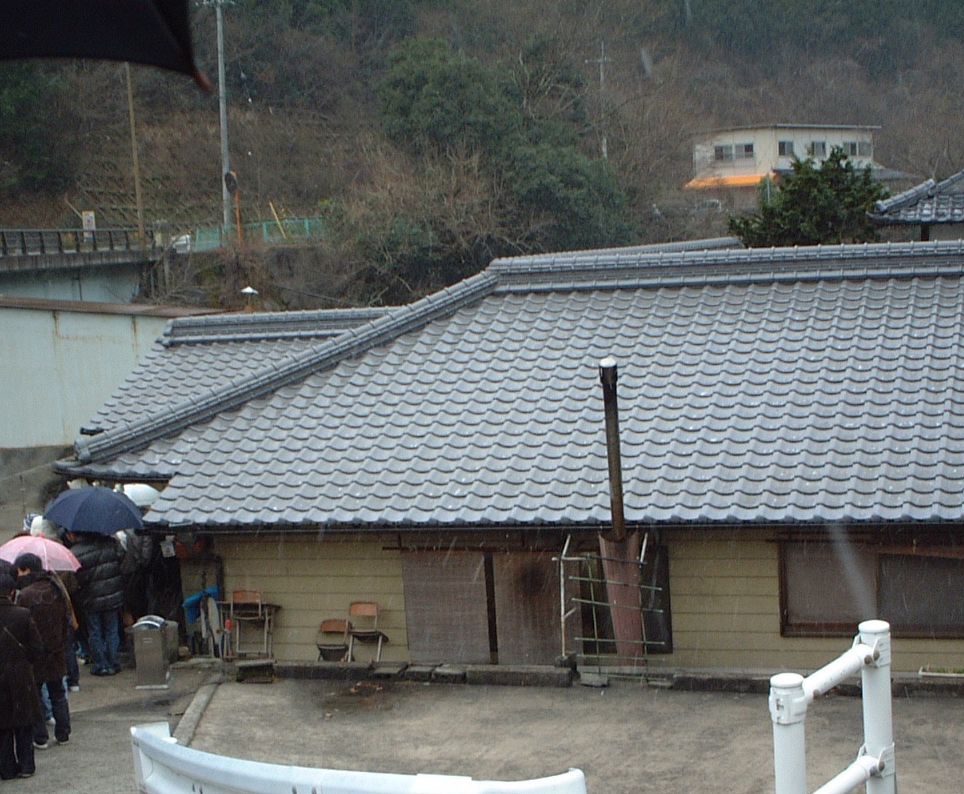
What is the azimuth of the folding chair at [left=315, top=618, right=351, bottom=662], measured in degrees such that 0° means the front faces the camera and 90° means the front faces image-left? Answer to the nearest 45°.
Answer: approximately 0°

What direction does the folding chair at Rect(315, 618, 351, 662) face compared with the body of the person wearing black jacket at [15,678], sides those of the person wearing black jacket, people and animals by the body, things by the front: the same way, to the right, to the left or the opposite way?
the opposite way

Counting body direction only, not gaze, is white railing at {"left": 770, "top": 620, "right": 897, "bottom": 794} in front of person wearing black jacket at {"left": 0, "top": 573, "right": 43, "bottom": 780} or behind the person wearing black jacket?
behind

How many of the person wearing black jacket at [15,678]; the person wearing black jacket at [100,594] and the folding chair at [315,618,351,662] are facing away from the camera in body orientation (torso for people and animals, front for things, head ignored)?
2

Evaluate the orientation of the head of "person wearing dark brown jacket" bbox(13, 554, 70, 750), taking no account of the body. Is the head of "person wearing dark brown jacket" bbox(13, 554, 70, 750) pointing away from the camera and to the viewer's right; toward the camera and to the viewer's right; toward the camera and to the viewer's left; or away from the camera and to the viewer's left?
away from the camera and to the viewer's left

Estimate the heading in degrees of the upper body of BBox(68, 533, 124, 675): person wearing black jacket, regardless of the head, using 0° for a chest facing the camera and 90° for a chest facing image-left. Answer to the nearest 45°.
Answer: approximately 180°

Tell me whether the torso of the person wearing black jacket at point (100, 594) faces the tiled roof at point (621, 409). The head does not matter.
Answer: no

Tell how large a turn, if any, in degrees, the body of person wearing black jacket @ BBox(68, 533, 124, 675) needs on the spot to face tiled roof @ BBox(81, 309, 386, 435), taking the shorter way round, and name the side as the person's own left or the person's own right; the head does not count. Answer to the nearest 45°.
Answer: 0° — they already face it

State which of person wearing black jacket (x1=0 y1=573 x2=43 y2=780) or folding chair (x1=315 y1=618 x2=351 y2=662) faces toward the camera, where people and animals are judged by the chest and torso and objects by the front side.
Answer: the folding chair

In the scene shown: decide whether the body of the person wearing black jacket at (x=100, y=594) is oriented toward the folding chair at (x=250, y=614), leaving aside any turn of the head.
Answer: no

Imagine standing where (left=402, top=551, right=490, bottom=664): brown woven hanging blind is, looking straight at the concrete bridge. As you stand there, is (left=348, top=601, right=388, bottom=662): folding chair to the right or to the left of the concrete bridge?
left

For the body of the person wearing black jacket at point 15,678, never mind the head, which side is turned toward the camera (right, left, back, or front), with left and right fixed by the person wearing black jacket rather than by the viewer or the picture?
back
